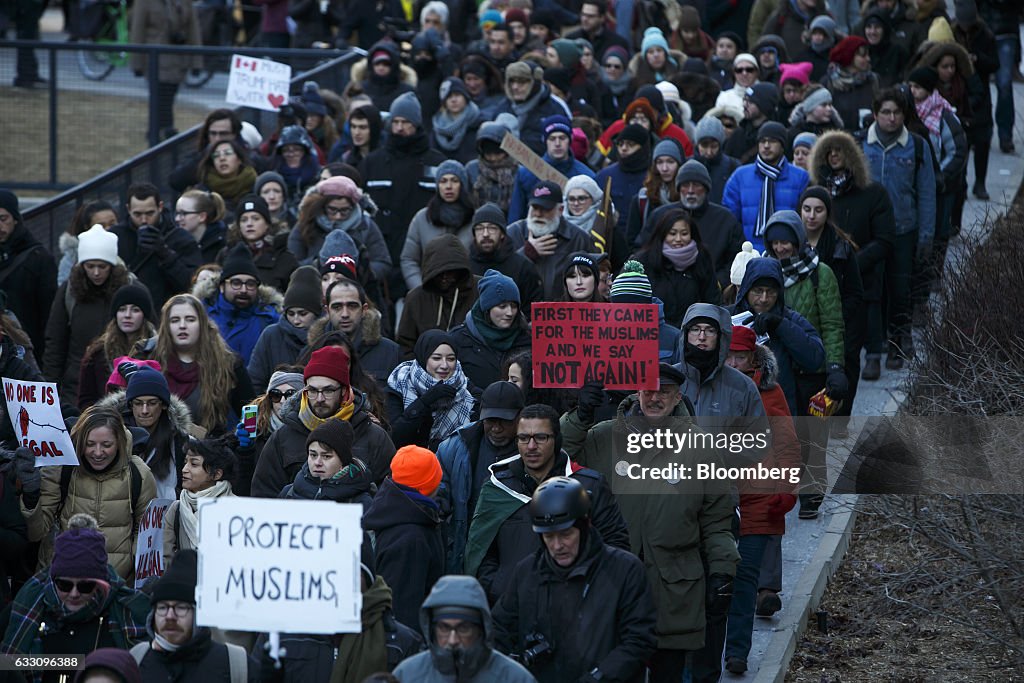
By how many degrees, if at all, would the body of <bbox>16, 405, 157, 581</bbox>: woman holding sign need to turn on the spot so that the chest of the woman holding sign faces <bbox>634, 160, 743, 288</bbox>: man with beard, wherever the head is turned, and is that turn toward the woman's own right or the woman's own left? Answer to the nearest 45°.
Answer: approximately 135° to the woman's own left

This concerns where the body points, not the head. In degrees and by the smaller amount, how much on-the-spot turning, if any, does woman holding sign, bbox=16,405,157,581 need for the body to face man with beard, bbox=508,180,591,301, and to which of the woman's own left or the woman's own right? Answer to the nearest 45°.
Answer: approximately 135° to the woman's own left

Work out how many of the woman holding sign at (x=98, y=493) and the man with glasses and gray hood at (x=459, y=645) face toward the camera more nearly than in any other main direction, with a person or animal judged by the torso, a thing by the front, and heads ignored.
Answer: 2

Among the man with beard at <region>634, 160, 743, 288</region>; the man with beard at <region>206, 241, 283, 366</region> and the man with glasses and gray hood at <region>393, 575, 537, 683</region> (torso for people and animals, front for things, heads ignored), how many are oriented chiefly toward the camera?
3

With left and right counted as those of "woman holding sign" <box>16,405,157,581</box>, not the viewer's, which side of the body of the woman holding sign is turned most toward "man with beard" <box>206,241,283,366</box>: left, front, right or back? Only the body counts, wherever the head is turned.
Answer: back

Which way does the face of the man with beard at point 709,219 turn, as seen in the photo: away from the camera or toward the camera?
toward the camera

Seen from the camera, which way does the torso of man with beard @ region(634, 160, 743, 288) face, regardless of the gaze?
toward the camera

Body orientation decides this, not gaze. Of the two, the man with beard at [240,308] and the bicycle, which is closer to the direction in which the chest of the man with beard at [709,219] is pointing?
the man with beard

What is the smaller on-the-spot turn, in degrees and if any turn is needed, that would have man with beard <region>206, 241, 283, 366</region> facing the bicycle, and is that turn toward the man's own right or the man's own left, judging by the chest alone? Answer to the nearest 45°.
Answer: approximately 180°

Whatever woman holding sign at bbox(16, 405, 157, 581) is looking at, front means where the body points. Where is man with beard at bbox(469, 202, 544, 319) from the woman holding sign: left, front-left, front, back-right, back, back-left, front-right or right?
back-left

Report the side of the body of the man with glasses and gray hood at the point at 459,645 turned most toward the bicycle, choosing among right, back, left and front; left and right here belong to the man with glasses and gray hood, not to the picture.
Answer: back

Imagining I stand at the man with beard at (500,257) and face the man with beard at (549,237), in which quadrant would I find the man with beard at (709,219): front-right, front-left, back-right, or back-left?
front-right

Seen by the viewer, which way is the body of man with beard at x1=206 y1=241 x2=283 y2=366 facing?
toward the camera
